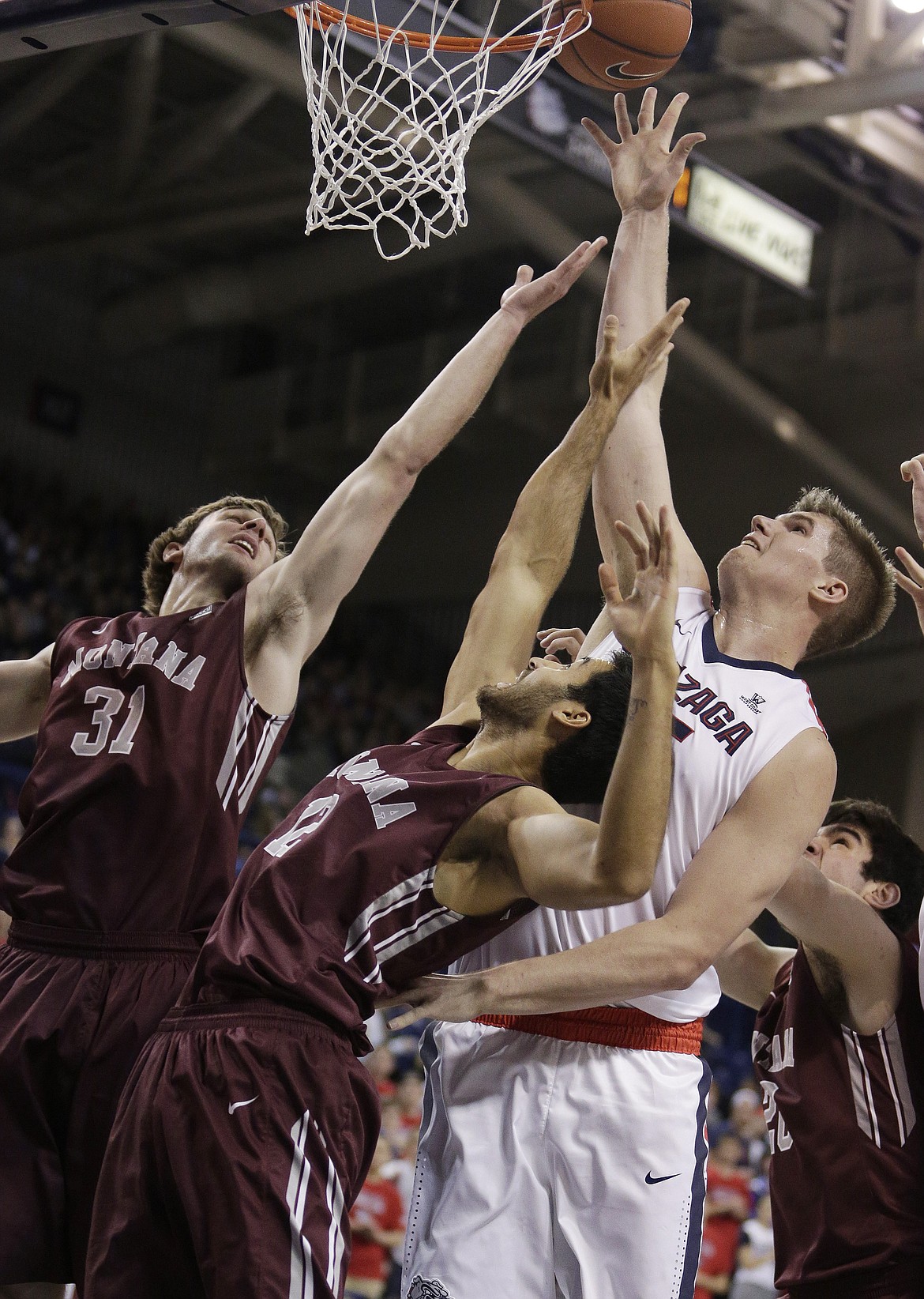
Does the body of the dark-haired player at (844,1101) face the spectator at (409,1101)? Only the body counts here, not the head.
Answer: no

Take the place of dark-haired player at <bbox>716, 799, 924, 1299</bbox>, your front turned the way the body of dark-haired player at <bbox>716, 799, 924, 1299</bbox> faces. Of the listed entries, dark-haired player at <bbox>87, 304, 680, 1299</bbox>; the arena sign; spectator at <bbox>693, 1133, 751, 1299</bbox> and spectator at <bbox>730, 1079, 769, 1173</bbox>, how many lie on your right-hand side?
3

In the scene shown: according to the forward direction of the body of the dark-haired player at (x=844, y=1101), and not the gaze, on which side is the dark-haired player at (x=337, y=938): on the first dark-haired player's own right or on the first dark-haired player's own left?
on the first dark-haired player's own left

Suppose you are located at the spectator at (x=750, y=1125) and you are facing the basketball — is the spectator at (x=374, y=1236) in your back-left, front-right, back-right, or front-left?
front-right

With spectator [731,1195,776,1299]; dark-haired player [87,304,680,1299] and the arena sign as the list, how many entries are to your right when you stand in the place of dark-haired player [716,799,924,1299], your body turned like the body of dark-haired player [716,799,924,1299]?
2

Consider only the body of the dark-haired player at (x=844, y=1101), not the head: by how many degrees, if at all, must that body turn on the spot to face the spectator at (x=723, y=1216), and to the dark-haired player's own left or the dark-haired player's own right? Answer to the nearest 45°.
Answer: approximately 90° to the dark-haired player's own right

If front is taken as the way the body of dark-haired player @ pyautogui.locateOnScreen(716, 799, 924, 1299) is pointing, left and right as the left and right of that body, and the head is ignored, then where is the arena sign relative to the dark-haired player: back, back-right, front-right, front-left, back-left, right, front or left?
right

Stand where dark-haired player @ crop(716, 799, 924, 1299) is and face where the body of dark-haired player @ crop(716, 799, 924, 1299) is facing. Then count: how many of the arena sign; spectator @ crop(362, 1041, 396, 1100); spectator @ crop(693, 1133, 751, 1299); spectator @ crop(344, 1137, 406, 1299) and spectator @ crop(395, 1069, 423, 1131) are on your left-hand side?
0

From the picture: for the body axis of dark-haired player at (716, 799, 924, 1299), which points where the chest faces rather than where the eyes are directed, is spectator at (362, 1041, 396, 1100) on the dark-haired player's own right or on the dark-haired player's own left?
on the dark-haired player's own right

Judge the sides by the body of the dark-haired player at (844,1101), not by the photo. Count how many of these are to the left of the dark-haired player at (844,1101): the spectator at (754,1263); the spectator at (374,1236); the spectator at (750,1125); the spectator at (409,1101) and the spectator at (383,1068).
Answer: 0

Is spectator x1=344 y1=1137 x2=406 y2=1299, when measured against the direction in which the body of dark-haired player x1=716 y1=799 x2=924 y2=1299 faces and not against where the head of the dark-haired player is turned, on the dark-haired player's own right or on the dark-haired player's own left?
on the dark-haired player's own right

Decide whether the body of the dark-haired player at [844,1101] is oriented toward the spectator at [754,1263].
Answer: no

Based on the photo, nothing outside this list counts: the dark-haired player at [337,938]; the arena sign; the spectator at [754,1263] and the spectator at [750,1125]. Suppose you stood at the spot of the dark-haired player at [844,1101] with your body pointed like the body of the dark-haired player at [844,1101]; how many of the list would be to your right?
3

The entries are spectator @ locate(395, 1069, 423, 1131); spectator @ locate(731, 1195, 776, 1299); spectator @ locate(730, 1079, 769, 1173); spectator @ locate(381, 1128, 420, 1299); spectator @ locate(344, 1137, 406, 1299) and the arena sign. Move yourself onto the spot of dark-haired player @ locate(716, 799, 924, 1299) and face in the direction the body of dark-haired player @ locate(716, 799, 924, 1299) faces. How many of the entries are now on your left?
0

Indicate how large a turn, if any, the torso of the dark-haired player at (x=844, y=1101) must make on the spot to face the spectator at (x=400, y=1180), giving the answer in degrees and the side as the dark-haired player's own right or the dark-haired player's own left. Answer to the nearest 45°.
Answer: approximately 45° to the dark-haired player's own right

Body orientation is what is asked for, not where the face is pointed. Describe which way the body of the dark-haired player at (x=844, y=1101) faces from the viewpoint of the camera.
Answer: to the viewer's left
